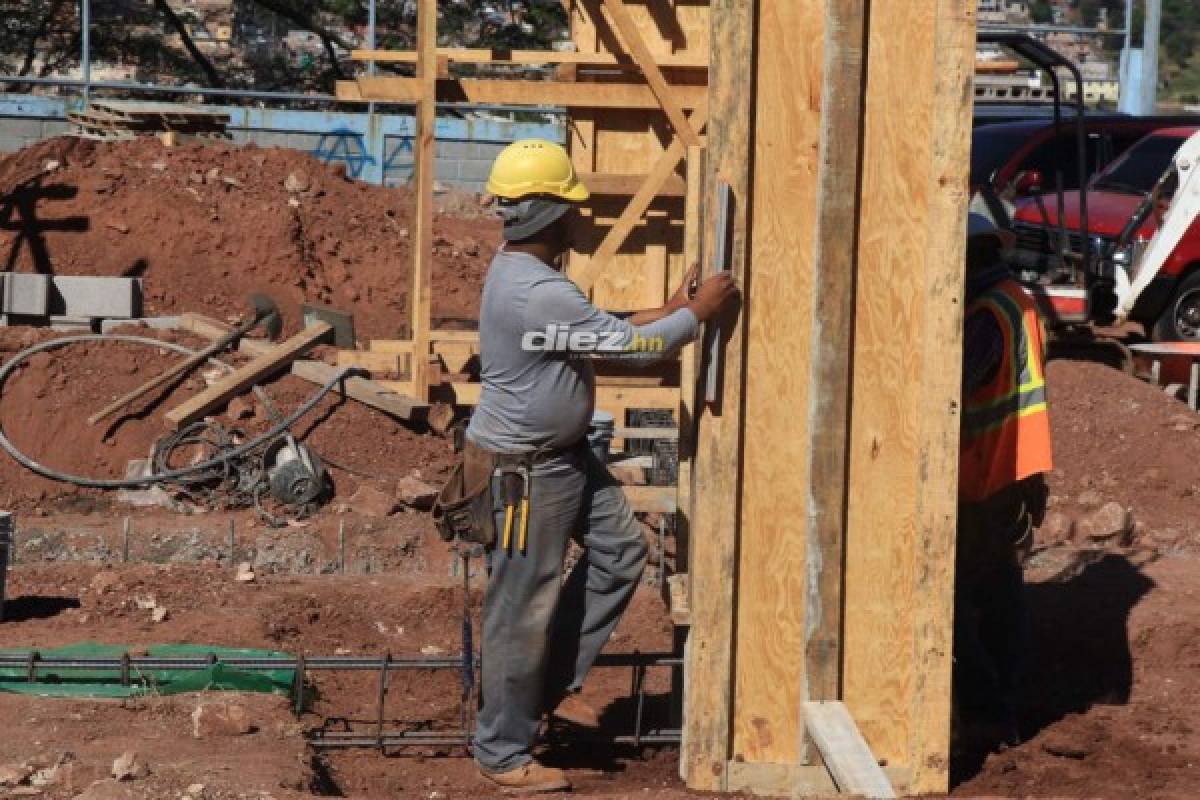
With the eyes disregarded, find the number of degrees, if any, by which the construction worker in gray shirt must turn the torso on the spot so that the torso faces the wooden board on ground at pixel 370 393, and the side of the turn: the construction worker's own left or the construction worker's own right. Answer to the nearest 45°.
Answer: approximately 90° to the construction worker's own left

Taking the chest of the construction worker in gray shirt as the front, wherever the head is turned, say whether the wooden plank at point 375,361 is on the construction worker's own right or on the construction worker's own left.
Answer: on the construction worker's own left

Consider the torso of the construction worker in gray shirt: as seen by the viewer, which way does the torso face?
to the viewer's right

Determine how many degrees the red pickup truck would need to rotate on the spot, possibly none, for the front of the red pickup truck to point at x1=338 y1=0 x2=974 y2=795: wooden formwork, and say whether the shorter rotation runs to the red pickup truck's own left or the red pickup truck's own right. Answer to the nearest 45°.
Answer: approximately 45° to the red pickup truck's own left

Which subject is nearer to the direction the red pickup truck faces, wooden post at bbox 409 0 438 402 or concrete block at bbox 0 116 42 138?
the wooden post

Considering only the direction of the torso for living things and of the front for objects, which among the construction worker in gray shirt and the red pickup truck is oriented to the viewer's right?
the construction worker in gray shirt

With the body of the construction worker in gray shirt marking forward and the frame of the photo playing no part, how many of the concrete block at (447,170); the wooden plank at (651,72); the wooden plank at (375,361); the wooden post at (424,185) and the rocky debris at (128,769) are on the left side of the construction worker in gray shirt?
4

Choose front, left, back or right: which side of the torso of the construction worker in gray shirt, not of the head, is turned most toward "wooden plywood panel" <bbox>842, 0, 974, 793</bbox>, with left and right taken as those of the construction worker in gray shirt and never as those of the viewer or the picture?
front

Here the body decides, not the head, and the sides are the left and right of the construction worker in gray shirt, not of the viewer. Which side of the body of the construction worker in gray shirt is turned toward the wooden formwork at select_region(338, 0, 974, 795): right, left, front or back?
front

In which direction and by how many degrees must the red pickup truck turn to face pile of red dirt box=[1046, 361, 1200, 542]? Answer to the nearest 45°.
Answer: approximately 45° to its left

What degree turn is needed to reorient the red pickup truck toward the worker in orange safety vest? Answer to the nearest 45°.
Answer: approximately 45° to its left

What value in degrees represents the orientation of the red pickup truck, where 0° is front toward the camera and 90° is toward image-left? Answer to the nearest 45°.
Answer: approximately 45°

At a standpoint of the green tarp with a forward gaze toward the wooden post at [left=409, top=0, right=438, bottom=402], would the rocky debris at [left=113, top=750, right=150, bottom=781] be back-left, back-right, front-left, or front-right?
back-right

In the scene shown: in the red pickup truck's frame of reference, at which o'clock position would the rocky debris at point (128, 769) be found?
The rocky debris is roughly at 11 o'clock from the red pickup truck.

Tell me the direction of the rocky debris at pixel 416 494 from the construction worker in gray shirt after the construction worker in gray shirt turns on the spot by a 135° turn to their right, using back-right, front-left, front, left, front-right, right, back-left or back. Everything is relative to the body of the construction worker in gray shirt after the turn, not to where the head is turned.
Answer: back-right

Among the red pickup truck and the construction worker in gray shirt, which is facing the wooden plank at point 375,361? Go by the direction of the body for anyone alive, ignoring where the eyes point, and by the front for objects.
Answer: the red pickup truck

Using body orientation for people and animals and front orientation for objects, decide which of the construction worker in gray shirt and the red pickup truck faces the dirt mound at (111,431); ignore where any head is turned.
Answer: the red pickup truck

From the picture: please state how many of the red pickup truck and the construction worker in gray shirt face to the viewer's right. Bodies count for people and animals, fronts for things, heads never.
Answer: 1

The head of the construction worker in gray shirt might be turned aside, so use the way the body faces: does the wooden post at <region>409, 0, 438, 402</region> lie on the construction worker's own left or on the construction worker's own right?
on the construction worker's own left

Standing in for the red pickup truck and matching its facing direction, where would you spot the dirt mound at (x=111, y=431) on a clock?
The dirt mound is roughly at 12 o'clock from the red pickup truck.

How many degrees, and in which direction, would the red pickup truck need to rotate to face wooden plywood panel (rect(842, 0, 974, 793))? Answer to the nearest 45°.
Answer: approximately 45° to its left
